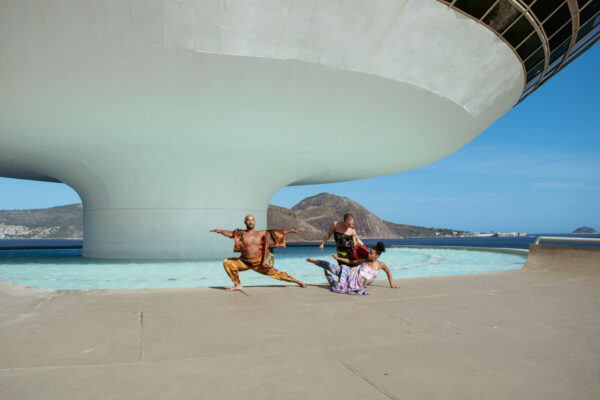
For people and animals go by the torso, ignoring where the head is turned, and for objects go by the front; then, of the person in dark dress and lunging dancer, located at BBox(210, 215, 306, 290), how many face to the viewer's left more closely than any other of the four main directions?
0

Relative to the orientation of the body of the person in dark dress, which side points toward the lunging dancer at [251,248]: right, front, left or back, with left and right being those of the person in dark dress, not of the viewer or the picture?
right

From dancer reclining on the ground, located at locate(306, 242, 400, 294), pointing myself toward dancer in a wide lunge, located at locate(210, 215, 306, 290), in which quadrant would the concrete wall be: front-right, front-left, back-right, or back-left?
back-right

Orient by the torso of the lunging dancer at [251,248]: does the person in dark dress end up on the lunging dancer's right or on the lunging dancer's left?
on the lunging dancer's left

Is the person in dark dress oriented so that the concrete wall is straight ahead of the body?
no

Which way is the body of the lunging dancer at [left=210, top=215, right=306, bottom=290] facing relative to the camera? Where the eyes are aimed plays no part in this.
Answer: toward the camera

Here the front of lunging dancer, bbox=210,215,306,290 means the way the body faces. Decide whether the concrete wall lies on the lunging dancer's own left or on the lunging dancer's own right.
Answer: on the lunging dancer's own left

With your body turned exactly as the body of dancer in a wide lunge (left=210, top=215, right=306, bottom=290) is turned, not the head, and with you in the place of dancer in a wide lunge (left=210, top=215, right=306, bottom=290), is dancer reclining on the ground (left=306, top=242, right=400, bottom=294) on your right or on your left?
on your left
